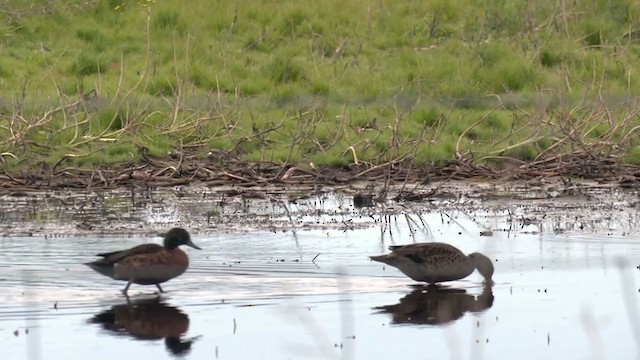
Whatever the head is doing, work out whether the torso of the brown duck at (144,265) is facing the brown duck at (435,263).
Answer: yes

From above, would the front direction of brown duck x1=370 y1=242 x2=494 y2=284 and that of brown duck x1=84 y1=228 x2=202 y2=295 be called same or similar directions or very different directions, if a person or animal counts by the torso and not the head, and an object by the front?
same or similar directions

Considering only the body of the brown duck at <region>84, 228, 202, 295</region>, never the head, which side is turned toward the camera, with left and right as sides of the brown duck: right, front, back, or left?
right

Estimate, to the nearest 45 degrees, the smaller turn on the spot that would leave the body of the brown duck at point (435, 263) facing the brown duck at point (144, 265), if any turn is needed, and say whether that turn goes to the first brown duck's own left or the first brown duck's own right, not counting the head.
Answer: approximately 180°

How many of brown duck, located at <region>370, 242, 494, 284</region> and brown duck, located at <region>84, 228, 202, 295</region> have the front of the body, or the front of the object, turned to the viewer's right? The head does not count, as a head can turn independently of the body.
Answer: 2

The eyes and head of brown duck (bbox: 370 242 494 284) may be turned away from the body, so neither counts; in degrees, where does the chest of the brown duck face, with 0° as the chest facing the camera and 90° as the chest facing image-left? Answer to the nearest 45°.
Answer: approximately 270°
